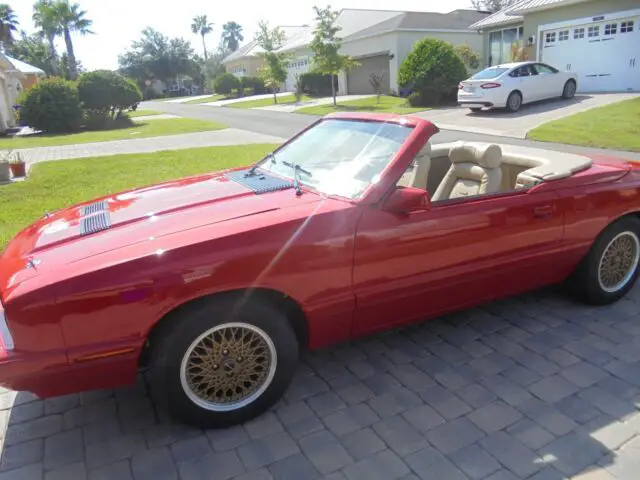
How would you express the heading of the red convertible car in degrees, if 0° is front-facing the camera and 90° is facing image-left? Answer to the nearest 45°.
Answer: approximately 45°

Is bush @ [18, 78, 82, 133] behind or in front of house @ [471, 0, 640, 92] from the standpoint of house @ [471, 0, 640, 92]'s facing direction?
in front

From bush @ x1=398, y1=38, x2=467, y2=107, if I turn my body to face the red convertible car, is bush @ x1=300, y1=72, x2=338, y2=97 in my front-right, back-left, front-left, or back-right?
back-right

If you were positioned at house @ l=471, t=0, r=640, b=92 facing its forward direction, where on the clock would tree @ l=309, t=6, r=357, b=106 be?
The tree is roughly at 2 o'clock from the house.

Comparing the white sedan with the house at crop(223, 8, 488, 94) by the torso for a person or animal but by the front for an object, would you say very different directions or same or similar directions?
very different directions

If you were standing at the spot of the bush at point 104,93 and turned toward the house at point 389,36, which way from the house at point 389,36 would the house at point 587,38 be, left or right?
right

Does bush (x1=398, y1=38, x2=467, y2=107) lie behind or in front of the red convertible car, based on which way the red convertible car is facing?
behind

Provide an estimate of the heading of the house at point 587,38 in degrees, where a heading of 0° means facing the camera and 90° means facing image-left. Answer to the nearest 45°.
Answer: approximately 45°

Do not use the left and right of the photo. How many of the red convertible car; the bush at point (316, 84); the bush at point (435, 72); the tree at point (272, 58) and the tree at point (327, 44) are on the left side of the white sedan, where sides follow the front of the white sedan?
4

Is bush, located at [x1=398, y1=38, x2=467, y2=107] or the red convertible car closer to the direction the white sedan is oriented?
the bush

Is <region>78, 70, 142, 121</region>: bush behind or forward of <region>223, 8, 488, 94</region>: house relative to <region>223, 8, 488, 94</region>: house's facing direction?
forward

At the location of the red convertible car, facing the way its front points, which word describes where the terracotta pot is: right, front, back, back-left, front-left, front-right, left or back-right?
right
